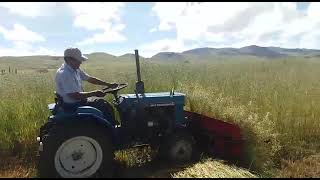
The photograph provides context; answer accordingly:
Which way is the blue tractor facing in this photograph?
to the viewer's right

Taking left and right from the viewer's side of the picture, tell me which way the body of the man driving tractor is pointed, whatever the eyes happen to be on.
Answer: facing to the right of the viewer
